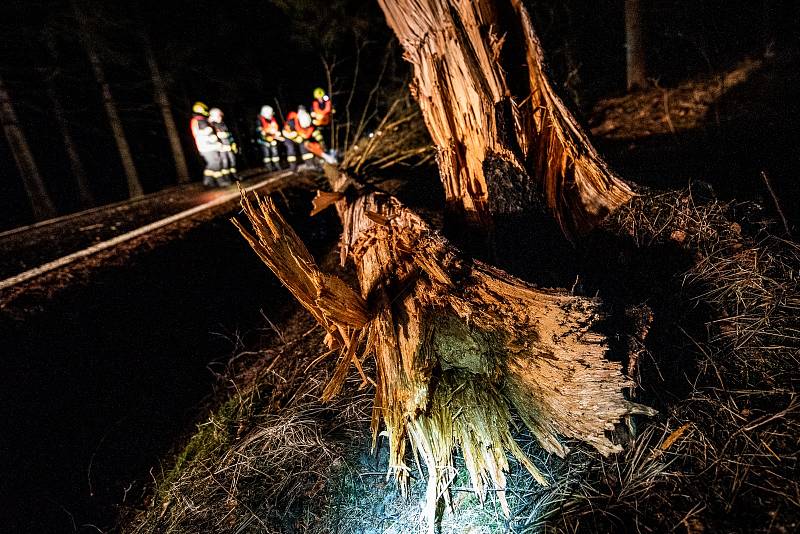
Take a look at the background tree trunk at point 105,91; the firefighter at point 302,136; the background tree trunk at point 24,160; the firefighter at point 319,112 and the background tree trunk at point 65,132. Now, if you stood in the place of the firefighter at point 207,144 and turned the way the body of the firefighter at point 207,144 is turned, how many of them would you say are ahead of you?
2

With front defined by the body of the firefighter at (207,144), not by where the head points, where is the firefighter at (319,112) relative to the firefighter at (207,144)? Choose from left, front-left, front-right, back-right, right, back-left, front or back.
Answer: front

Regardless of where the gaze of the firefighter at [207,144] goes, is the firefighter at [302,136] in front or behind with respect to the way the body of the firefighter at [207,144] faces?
in front

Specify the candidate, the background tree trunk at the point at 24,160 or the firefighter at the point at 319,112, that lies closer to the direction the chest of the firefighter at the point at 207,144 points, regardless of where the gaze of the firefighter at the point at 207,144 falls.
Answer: the firefighter

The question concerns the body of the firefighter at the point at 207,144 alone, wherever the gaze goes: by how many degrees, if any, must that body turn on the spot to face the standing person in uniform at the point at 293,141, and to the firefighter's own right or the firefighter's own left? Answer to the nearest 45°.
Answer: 0° — they already face them

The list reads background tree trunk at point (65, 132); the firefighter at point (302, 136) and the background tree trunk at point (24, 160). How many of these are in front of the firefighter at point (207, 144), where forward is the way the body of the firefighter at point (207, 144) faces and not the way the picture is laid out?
1

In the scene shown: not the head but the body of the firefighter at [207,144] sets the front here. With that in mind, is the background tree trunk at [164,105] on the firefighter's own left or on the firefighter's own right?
on the firefighter's own left

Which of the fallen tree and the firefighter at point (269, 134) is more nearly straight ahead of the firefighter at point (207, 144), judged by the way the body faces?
the firefighter

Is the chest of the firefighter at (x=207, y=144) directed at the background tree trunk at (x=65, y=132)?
no

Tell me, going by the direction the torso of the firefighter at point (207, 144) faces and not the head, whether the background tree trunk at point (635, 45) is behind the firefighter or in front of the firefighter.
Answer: in front

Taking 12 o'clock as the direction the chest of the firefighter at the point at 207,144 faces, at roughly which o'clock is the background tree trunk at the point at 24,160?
The background tree trunk is roughly at 7 o'clock from the firefighter.

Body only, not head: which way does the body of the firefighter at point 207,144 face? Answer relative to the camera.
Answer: to the viewer's right

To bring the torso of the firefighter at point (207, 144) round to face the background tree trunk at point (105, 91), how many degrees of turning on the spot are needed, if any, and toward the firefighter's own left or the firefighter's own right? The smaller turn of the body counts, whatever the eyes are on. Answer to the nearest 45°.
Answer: approximately 135° to the firefighter's own left

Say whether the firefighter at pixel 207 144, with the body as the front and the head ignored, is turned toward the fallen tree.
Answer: no

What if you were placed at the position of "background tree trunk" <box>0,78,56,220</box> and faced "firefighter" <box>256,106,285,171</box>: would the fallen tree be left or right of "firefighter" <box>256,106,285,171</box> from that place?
right

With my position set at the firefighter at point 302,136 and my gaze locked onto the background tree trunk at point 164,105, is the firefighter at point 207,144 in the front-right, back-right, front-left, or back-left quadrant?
front-left

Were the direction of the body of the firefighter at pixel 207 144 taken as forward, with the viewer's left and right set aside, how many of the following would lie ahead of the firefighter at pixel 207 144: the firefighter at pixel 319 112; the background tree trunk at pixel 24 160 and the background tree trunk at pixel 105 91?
1

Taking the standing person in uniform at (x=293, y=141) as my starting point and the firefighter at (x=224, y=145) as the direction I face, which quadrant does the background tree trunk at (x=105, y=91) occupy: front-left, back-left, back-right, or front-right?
front-right
